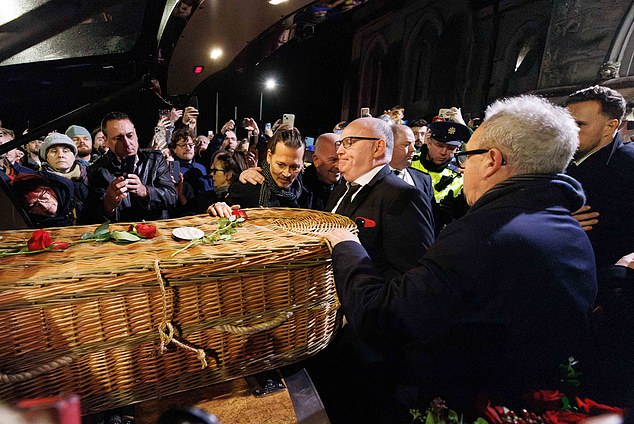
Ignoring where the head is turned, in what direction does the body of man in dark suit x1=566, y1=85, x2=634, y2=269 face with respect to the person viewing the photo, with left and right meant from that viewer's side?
facing to the left of the viewer

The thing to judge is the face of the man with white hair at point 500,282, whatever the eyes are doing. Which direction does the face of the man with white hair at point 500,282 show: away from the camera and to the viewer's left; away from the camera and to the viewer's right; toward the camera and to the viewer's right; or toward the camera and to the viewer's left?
away from the camera and to the viewer's left

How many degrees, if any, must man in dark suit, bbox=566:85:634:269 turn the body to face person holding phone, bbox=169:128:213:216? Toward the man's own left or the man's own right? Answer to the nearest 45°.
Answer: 0° — they already face them

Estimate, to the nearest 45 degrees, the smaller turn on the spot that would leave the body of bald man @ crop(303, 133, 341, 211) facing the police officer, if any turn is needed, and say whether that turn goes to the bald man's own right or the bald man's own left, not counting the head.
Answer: approximately 90° to the bald man's own left

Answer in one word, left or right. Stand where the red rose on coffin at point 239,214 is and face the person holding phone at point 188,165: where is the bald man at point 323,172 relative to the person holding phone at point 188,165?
right
